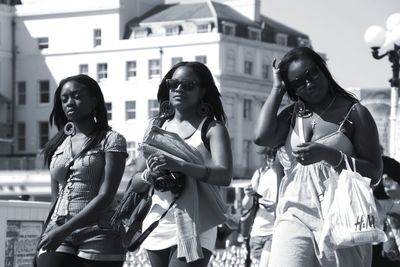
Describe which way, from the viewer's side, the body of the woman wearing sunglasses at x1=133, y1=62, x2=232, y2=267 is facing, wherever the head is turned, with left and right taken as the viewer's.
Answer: facing the viewer and to the left of the viewer

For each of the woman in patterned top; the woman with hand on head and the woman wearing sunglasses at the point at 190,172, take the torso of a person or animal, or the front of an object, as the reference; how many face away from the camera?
0

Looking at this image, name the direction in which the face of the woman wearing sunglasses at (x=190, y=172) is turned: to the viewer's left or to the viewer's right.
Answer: to the viewer's left

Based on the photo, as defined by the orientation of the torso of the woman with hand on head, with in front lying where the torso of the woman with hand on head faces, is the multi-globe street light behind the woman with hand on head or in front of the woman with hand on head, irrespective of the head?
behind

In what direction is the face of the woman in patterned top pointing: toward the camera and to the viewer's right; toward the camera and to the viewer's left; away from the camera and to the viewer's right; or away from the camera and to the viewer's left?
toward the camera and to the viewer's left

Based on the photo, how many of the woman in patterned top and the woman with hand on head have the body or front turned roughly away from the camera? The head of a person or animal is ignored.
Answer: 0

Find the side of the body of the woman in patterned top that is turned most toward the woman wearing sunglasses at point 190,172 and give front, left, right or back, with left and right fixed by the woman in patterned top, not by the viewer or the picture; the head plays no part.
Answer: left

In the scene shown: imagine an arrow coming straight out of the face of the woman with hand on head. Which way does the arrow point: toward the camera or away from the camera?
toward the camera

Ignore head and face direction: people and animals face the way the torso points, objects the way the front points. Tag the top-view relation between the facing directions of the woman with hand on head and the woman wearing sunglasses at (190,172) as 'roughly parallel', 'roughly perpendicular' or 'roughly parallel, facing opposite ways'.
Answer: roughly parallel

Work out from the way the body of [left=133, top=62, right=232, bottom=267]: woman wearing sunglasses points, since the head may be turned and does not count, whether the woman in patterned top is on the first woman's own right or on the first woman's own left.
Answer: on the first woman's own right

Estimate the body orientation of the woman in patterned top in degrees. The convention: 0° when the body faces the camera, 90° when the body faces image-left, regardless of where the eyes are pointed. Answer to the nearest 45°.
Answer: approximately 45°
